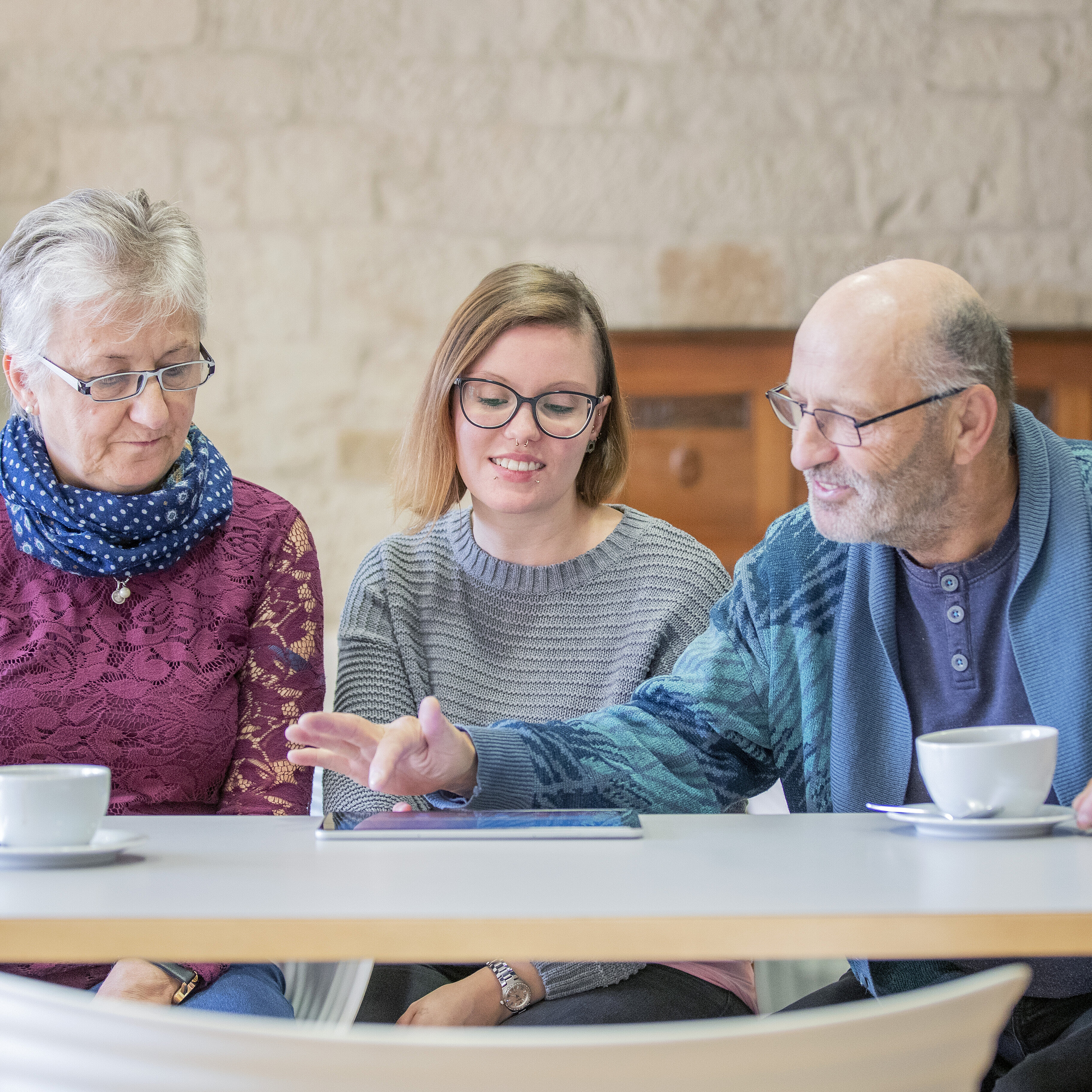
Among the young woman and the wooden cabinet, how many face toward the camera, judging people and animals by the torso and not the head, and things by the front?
2

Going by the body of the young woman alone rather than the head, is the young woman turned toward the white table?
yes

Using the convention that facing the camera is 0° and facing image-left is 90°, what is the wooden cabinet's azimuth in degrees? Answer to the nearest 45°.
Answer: approximately 0°

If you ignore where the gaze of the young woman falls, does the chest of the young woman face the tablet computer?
yes

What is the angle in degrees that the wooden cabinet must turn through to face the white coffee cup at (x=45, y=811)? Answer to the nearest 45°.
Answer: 0° — it already faces it

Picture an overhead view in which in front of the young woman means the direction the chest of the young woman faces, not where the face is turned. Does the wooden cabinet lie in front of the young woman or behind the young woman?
behind

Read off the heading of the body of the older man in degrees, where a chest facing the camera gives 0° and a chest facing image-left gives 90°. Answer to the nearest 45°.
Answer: approximately 45°
